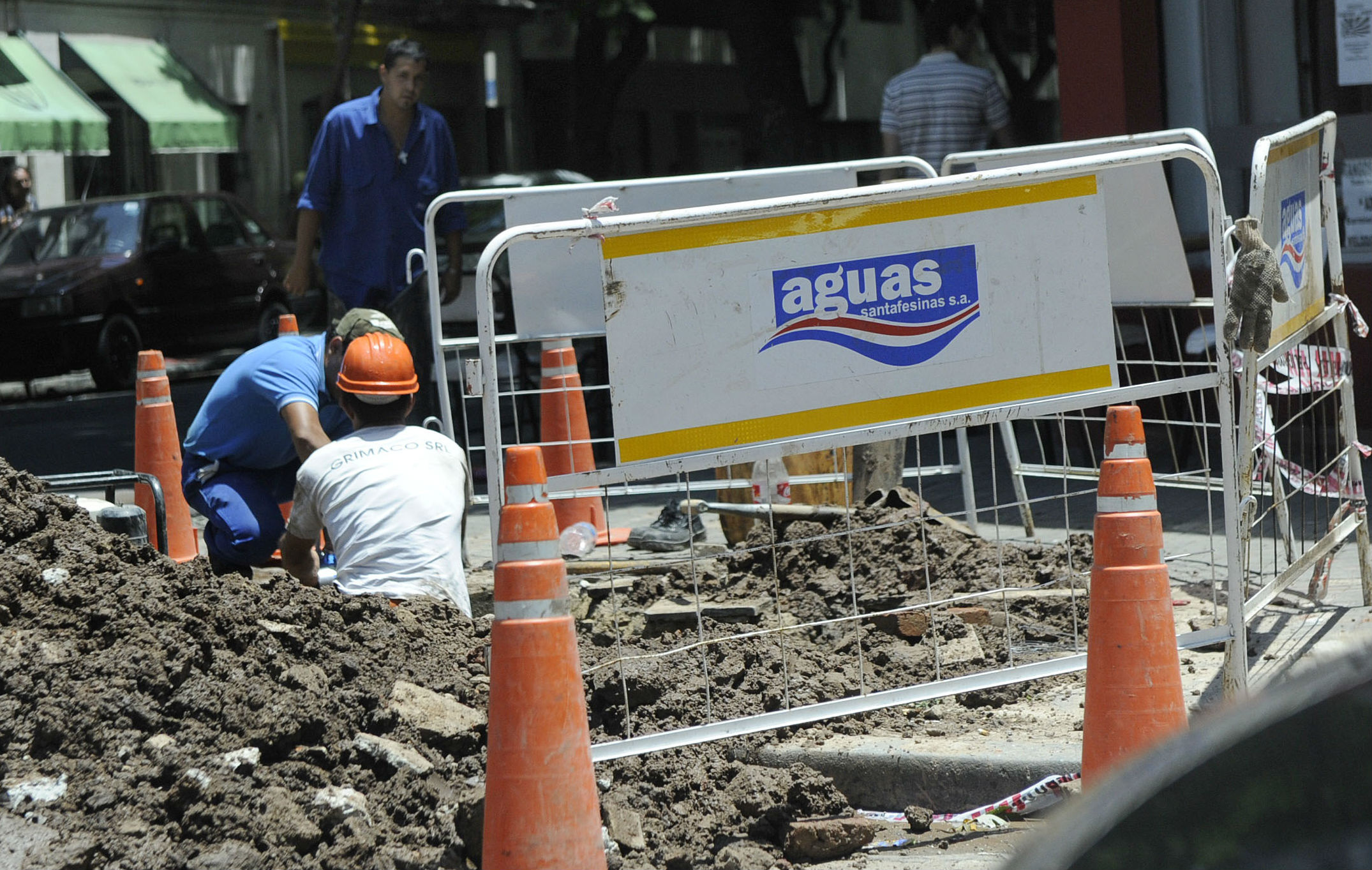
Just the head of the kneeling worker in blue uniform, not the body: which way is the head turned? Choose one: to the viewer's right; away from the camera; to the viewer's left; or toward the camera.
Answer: to the viewer's right

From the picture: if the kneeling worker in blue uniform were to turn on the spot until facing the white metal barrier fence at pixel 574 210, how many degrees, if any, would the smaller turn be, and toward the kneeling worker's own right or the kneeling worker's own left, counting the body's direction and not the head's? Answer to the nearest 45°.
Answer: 0° — they already face it

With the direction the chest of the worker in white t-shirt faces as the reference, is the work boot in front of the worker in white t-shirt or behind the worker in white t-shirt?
in front

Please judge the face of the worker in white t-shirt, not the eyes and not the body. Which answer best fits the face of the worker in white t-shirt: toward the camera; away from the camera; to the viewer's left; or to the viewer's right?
away from the camera

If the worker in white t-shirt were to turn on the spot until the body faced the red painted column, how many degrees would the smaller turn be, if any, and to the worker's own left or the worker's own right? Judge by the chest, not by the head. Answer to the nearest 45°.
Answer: approximately 45° to the worker's own right

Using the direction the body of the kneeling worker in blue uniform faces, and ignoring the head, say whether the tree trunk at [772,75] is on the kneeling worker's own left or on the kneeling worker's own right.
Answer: on the kneeling worker's own left

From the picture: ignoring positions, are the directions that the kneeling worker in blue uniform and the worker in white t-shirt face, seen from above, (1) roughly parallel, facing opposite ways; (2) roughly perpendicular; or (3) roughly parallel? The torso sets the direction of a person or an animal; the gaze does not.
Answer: roughly perpendicular

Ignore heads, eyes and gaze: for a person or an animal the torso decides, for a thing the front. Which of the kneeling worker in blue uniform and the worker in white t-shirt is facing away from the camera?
the worker in white t-shirt

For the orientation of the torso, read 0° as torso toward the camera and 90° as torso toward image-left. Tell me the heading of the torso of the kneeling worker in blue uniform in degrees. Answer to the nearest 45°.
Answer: approximately 270°

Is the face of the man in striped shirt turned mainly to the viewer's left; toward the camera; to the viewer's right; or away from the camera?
away from the camera

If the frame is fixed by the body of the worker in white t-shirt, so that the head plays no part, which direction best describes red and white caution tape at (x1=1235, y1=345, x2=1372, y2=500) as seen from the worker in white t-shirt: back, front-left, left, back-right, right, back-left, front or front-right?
right

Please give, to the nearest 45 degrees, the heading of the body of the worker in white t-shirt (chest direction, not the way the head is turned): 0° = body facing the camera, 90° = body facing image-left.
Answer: approximately 180°

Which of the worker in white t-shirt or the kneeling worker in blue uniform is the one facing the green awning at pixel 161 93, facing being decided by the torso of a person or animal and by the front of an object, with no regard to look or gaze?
the worker in white t-shirt

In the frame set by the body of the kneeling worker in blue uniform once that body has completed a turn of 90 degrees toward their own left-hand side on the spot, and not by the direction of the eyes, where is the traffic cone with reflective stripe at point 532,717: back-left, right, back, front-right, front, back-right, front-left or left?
back

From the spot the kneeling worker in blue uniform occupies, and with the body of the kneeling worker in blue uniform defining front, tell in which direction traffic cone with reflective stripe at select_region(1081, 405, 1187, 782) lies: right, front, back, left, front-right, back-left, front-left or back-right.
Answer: front-right
